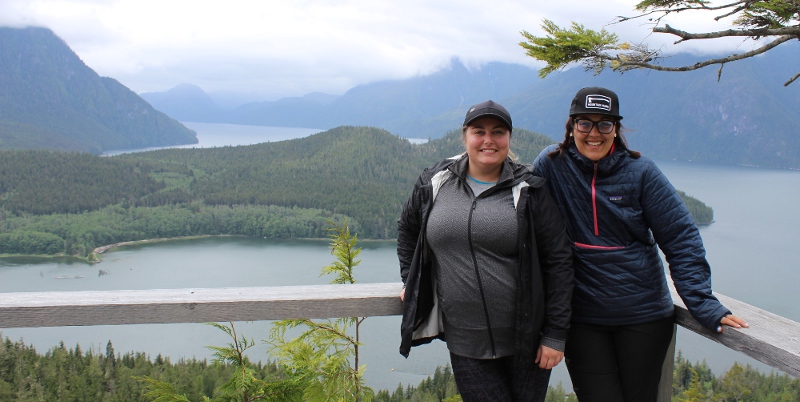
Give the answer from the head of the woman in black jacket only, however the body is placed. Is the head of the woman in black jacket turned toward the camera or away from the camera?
toward the camera

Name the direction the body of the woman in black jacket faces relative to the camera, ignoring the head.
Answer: toward the camera
